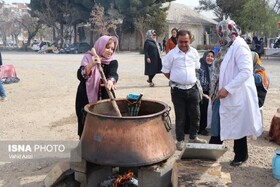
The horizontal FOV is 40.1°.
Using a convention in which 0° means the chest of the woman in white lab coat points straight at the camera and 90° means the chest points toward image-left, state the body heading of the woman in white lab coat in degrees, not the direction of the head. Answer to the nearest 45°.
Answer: approximately 90°

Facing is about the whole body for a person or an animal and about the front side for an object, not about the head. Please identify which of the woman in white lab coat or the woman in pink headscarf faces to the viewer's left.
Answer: the woman in white lab coat

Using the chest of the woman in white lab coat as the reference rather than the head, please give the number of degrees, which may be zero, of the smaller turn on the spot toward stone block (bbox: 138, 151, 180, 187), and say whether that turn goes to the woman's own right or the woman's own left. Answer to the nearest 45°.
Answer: approximately 45° to the woman's own left

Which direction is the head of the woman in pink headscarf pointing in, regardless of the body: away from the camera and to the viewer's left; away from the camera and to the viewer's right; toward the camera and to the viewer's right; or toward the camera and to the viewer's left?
toward the camera and to the viewer's right

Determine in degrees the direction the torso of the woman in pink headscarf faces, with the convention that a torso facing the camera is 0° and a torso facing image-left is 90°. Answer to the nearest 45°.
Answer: approximately 315°

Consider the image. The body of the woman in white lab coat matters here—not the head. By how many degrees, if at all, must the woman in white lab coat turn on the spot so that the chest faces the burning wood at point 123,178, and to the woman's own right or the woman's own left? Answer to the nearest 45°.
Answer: approximately 45° to the woman's own left

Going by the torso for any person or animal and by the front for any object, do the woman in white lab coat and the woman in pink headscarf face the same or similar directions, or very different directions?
very different directions

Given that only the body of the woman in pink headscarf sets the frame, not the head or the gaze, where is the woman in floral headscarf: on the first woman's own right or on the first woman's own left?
on the first woman's own left

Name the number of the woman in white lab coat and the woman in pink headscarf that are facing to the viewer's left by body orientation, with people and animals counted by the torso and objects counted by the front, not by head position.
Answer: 1
